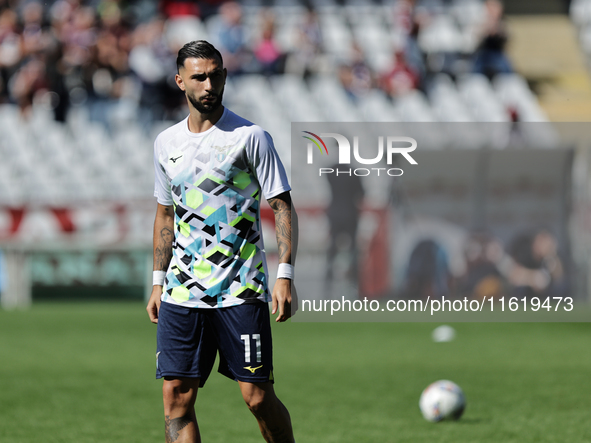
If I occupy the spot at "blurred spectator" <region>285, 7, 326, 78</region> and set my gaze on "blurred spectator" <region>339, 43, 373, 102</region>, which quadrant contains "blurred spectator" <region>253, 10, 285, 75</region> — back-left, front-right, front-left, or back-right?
back-right

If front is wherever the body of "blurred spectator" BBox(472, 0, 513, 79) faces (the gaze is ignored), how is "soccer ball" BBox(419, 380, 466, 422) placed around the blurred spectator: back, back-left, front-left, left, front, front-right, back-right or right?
front

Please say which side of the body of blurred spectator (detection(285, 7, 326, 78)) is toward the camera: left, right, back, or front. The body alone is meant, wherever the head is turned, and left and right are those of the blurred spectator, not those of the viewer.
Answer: front

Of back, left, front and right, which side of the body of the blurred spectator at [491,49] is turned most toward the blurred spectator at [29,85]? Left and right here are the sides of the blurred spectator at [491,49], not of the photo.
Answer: right

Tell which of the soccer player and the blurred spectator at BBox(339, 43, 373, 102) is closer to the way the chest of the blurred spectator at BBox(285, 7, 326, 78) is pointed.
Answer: the soccer player

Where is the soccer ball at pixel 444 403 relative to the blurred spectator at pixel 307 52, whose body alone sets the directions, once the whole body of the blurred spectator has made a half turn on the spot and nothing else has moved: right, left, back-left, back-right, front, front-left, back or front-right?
back

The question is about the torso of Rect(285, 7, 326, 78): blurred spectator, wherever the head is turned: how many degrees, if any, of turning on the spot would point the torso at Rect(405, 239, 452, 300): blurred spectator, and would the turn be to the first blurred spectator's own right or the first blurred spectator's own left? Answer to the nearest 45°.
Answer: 0° — they already face them

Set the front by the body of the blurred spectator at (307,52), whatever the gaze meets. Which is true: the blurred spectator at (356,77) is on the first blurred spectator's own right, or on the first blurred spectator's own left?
on the first blurred spectator's own left

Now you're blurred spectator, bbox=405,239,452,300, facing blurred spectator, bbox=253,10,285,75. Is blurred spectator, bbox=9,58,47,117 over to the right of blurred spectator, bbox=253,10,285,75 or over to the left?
left

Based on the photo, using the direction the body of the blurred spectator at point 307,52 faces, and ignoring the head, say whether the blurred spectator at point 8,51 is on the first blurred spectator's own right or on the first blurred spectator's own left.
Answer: on the first blurred spectator's own right

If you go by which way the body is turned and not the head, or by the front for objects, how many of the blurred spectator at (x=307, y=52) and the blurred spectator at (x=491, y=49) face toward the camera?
2

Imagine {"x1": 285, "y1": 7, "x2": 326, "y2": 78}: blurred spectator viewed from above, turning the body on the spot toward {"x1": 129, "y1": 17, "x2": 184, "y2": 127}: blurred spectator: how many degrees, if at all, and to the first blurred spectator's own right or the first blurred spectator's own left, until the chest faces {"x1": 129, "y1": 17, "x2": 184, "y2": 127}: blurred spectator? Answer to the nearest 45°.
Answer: approximately 45° to the first blurred spectator's own right

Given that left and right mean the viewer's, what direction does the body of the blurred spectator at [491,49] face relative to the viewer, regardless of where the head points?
facing the viewer

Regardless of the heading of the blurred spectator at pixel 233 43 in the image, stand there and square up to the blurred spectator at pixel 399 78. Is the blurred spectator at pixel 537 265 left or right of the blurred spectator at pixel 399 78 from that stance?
right

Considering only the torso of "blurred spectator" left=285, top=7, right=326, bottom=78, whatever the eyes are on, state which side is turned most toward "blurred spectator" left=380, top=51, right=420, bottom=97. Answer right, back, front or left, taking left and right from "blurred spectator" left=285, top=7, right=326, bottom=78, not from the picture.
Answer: left

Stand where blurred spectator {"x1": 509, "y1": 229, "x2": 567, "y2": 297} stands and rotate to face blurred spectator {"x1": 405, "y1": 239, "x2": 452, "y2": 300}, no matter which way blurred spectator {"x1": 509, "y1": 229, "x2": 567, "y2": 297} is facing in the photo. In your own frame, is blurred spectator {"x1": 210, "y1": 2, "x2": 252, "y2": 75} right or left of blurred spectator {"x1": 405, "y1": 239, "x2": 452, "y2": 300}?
right
